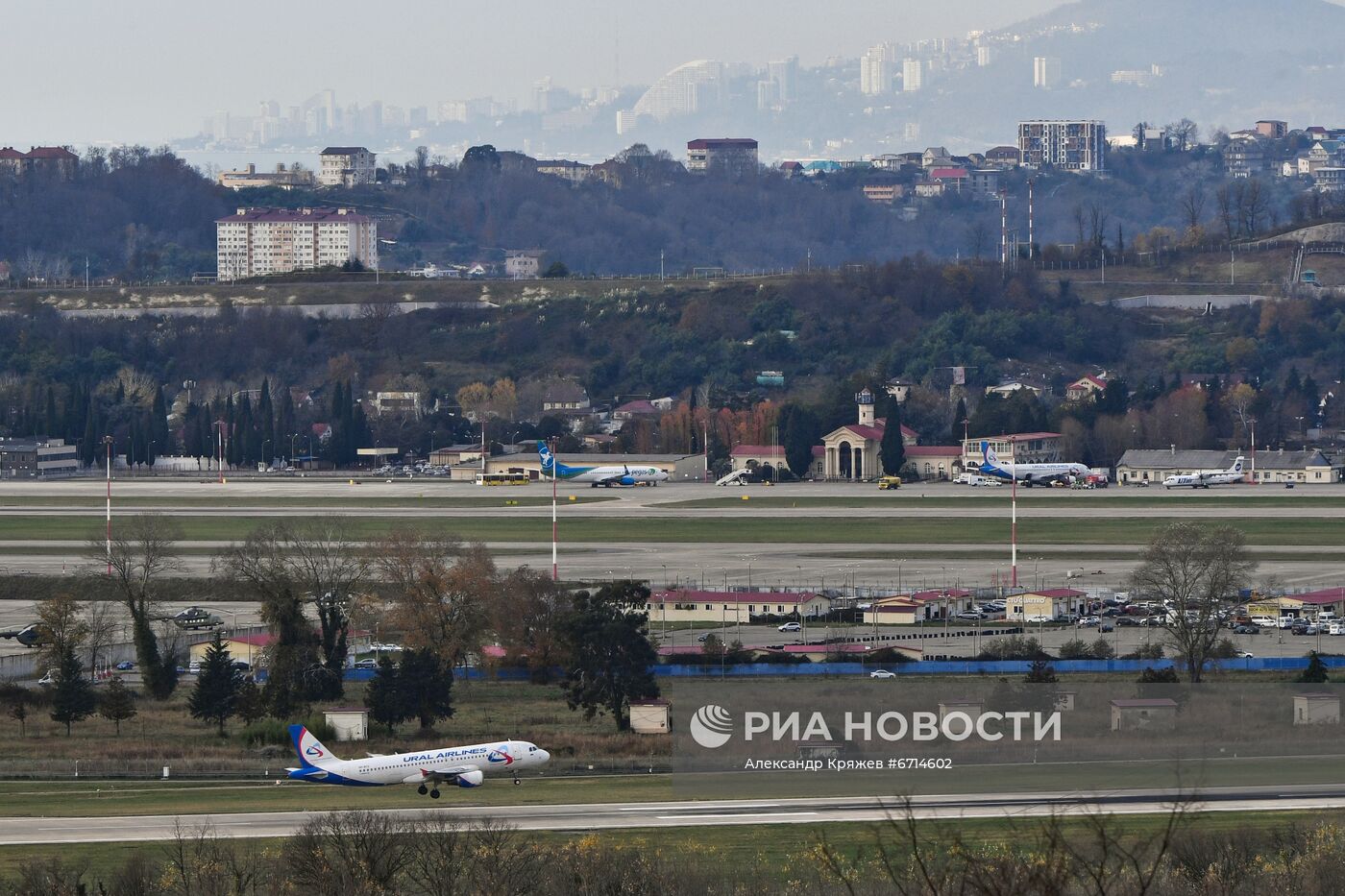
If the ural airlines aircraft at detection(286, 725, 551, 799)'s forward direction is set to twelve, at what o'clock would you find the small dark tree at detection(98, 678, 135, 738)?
The small dark tree is roughly at 8 o'clock from the ural airlines aircraft.

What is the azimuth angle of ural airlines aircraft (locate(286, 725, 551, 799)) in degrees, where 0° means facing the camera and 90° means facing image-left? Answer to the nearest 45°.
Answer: approximately 270°

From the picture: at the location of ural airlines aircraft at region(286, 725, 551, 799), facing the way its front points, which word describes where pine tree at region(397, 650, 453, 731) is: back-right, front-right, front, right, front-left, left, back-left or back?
left

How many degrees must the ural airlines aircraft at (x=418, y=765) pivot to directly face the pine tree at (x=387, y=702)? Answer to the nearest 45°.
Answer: approximately 90° to its left

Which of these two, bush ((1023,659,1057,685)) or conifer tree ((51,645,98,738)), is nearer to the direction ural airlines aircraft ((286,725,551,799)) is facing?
the bush

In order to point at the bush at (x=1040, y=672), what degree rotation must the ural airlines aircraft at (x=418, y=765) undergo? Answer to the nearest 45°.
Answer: approximately 45° to its left

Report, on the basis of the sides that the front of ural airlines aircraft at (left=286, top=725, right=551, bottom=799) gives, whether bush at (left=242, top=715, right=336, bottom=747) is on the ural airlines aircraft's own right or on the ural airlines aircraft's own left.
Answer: on the ural airlines aircraft's own left

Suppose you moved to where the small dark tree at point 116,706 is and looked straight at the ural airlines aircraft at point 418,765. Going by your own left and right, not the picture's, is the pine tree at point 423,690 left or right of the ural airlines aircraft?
left

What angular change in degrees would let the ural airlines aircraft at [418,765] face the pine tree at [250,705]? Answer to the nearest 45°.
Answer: approximately 90° to its left
